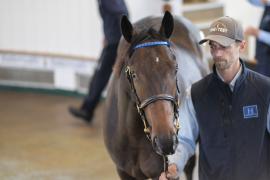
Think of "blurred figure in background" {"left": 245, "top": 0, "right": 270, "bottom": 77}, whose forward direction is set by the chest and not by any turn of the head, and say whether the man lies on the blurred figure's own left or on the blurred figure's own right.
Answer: on the blurred figure's own left

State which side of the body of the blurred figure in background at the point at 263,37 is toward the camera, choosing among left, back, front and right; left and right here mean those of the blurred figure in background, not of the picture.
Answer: left

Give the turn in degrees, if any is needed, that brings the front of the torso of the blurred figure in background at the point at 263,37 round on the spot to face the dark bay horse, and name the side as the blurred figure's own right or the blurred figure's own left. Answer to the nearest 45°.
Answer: approximately 90° to the blurred figure's own left

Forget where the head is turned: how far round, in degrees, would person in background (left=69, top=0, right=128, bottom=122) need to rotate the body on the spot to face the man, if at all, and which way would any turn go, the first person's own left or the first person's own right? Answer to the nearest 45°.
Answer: approximately 90° to the first person's own left

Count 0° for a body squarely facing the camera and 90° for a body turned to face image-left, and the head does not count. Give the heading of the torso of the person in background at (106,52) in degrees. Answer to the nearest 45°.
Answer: approximately 90°

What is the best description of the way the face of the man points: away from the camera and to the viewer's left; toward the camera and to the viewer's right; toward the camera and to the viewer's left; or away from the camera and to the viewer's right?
toward the camera and to the viewer's left

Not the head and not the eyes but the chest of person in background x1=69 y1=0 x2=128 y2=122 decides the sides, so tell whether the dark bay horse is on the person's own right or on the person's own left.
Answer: on the person's own left

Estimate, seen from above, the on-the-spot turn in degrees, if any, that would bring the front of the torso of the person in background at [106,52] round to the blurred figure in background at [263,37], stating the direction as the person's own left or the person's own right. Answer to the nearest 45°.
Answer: approximately 135° to the person's own left

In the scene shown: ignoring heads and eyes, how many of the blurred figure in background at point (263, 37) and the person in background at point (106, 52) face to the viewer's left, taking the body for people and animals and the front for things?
2

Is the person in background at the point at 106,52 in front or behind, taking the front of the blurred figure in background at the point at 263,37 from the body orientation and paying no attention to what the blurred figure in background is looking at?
in front
